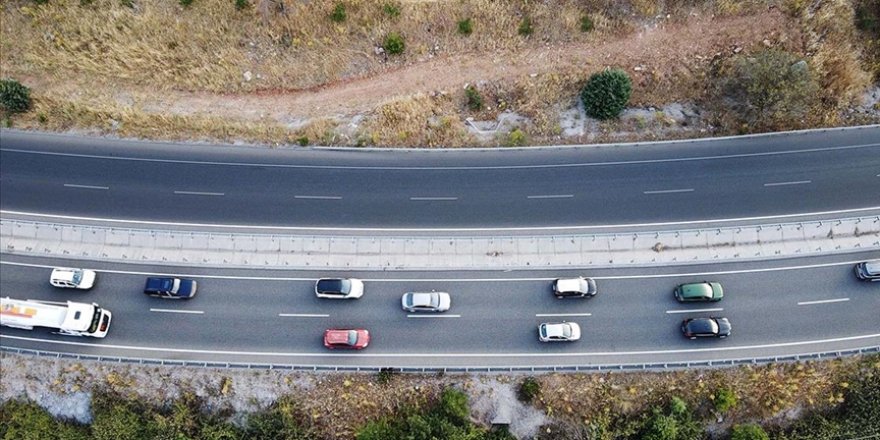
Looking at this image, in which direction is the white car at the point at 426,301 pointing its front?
to the viewer's right

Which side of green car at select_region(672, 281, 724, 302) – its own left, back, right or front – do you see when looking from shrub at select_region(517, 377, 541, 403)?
back

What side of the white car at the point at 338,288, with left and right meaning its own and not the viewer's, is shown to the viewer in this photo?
right

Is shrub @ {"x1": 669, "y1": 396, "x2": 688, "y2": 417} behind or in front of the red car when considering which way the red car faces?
in front

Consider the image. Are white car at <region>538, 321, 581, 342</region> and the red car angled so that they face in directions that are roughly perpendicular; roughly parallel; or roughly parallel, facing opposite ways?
roughly parallel

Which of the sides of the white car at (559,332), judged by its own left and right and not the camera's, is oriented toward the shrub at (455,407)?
back

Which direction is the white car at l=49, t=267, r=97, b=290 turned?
to the viewer's right

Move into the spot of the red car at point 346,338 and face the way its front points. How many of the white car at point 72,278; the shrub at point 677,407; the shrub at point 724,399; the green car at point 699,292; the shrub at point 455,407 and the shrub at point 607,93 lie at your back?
1

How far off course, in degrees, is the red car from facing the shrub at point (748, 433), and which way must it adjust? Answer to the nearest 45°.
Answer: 0° — it already faces it

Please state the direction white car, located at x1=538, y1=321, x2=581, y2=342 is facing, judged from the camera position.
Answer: facing to the right of the viewer

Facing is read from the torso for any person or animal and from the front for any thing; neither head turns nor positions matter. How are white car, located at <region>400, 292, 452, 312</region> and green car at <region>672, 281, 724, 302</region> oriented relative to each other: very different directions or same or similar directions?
same or similar directions

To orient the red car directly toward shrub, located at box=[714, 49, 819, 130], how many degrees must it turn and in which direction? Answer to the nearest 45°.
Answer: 0° — it already faces it

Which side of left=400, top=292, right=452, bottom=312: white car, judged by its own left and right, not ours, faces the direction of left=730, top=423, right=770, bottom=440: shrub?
front

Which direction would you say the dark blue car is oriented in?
to the viewer's right

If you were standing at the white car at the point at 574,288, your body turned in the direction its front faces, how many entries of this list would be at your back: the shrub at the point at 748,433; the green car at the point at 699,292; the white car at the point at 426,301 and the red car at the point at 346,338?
2

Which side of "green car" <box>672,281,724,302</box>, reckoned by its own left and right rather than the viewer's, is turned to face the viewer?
right

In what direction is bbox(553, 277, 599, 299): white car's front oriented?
to the viewer's right

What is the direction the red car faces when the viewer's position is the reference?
facing to the right of the viewer
